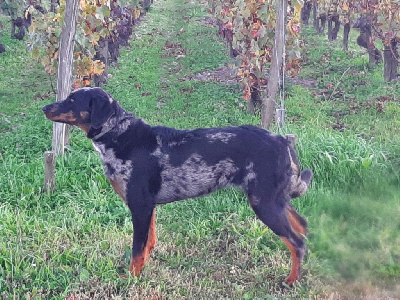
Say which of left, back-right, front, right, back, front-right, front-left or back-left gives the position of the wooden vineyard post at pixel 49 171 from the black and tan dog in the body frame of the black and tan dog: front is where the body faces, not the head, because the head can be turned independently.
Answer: front-right

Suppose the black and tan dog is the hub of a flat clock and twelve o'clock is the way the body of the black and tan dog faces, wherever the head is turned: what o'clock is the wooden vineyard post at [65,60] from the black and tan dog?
The wooden vineyard post is roughly at 2 o'clock from the black and tan dog.

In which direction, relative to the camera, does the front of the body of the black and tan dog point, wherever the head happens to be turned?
to the viewer's left

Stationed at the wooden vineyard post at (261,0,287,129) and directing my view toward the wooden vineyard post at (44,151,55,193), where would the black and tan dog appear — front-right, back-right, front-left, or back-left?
front-left

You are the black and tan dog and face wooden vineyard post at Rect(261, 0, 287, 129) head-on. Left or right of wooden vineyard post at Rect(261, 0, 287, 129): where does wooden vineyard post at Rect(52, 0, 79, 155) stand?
left

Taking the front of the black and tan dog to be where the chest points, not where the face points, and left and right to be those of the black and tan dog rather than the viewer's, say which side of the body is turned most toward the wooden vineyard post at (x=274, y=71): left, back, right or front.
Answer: right
